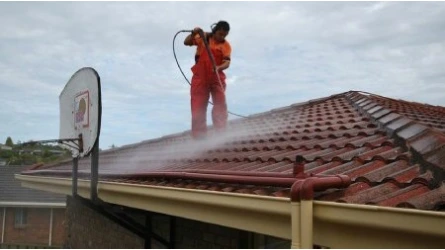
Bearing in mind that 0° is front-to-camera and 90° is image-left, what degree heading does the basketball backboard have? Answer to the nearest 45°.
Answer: approximately 45°

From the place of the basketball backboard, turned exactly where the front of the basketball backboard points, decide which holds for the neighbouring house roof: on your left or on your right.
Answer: on your right

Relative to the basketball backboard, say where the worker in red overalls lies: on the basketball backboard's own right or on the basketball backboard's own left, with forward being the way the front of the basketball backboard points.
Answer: on the basketball backboard's own left

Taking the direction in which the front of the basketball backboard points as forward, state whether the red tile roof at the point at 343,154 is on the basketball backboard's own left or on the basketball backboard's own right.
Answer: on the basketball backboard's own left

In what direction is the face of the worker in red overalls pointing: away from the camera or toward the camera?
toward the camera
